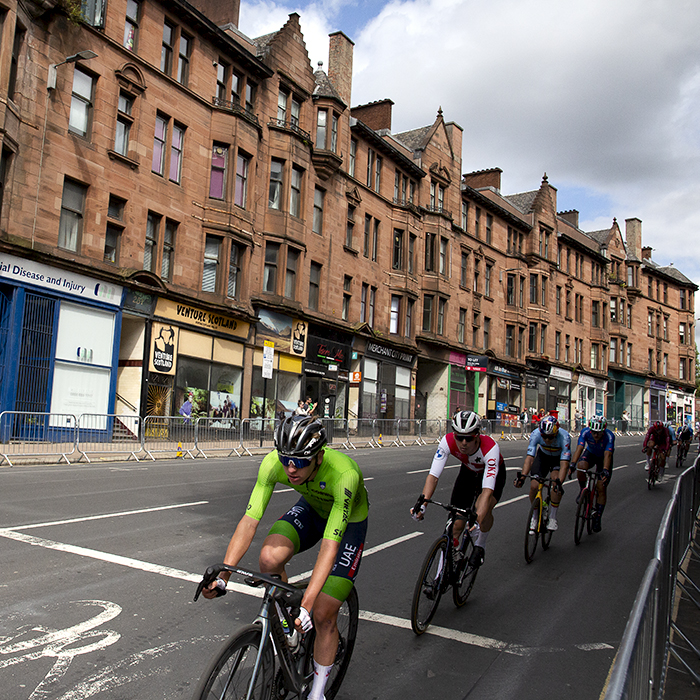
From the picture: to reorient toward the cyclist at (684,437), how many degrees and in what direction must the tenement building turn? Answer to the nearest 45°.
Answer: approximately 45° to its left

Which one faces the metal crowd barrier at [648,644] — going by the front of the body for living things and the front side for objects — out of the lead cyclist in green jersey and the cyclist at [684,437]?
the cyclist

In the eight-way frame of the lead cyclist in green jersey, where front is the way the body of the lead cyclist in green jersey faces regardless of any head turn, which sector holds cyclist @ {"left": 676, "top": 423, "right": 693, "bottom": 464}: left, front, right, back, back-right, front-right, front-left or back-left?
back

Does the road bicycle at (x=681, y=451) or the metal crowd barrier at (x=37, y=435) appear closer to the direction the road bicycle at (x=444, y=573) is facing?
the metal crowd barrier

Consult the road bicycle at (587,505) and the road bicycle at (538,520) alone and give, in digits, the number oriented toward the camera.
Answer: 2

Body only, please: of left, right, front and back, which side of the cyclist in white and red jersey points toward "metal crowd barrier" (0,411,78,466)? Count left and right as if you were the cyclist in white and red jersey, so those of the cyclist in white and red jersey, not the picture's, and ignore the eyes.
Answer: right

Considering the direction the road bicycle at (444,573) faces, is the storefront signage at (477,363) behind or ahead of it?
behind

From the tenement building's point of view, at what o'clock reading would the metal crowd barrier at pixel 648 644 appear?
The metal crowd barrier is roughly at 1 o'clock from the tenement building.

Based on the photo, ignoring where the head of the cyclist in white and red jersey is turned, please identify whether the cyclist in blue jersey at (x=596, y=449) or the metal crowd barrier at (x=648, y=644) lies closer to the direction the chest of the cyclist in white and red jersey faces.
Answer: the metal crowd barrier

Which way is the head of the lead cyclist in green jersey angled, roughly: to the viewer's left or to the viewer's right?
to the viewer's left

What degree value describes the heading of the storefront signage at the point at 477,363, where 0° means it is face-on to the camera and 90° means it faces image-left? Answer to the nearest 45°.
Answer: approximately 315°

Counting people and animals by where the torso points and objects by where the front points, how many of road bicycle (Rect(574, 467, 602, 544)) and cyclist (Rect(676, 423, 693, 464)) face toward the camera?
2

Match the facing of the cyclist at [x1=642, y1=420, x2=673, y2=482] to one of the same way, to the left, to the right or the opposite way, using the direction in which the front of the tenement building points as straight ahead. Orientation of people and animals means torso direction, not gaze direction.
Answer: to the right
